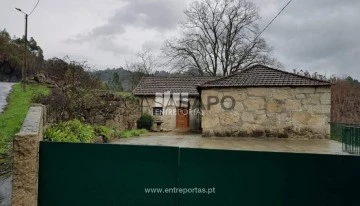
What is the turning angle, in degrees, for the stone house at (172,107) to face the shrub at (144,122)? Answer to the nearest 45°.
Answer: approximately 45° to its right

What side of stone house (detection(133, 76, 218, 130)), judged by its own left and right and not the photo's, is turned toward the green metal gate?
front

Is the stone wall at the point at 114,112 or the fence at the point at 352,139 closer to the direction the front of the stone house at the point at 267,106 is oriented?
the fence

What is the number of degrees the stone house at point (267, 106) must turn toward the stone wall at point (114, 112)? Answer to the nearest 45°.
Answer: approximately 90° to its right

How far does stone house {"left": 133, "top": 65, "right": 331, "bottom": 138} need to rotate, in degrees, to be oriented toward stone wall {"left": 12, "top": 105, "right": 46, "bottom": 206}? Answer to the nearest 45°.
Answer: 0° — it already faces it

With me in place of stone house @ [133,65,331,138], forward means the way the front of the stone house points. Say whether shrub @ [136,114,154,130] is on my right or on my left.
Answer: on my right

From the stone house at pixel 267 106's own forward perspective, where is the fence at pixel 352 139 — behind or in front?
in front

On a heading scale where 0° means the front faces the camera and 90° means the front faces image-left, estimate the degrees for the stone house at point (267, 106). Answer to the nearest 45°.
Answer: approximately 0°

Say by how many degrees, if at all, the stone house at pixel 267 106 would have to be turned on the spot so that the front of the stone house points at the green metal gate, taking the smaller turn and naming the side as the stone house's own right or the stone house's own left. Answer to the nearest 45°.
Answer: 0° — it already faces it
